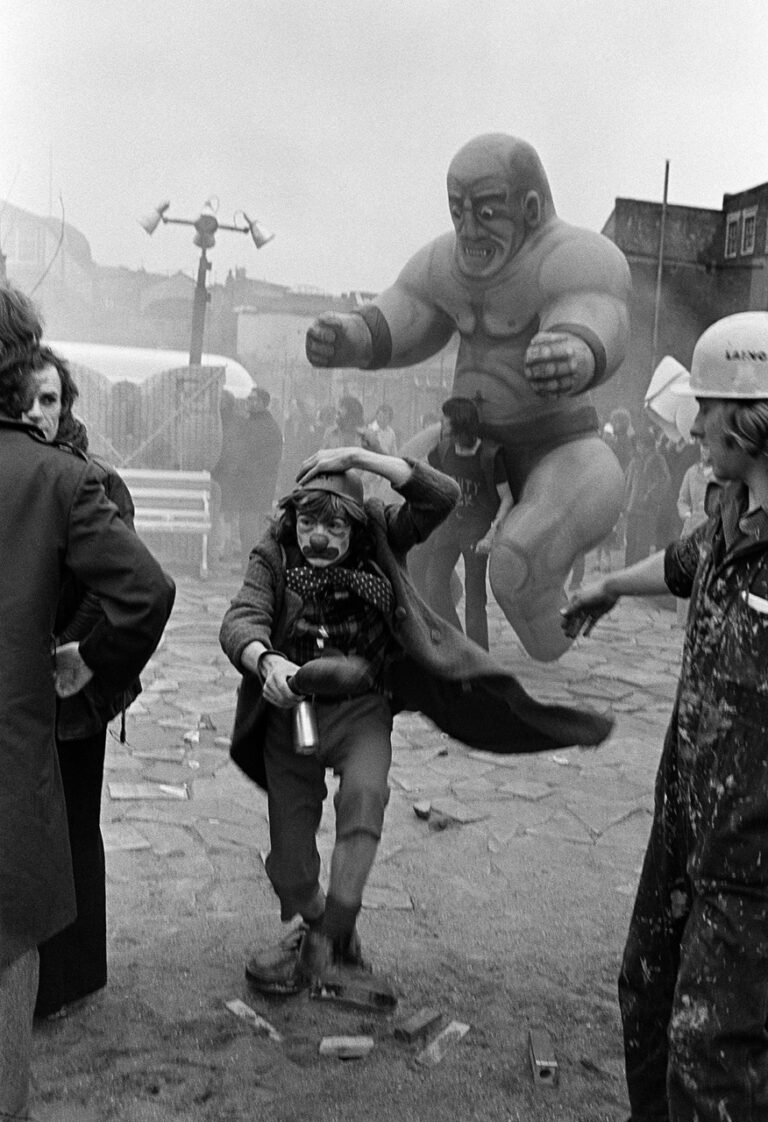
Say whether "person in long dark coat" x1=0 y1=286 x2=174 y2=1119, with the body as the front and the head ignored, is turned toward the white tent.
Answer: yes

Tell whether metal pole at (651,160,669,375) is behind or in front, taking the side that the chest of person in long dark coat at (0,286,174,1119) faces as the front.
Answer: in front

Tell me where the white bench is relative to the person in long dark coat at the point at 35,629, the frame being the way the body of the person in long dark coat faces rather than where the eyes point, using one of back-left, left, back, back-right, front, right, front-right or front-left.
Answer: front

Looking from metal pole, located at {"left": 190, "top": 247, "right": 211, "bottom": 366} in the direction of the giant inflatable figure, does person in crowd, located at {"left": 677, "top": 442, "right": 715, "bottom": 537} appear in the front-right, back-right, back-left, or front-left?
front-left

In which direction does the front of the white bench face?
toward the camera

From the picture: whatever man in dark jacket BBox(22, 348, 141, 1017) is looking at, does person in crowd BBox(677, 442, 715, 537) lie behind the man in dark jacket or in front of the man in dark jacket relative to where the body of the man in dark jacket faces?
behind

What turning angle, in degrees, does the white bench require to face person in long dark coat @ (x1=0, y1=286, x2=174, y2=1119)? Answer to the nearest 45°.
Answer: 0° — it already faces them

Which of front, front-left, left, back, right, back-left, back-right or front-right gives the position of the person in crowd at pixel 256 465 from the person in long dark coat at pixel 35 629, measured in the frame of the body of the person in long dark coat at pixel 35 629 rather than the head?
front

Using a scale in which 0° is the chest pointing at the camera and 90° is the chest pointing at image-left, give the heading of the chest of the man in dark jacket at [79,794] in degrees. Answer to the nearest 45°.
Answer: approximately 45°

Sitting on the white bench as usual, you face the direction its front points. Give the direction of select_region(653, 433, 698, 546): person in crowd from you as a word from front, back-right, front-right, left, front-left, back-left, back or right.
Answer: front-left

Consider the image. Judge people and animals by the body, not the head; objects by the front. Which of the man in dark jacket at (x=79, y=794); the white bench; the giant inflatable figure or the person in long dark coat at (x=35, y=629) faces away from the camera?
the person in long dark coat

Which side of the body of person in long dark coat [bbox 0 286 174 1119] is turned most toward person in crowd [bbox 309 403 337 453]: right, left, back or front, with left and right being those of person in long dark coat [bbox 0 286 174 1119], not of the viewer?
front

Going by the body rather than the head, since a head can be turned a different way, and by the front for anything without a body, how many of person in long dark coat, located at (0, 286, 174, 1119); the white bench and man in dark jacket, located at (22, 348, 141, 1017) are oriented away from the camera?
1

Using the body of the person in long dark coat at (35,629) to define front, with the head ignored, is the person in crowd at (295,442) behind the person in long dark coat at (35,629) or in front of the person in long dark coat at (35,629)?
in front

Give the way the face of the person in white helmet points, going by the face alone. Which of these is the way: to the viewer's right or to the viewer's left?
to the viewer's left

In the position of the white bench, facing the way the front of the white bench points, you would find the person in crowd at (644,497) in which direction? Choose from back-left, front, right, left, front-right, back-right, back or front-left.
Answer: front-left

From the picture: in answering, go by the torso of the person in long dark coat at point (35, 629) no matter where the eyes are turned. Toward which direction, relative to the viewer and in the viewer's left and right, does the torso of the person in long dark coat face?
facing away from the viewer

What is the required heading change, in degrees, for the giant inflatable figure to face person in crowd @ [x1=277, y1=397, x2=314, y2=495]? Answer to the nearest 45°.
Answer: approximately 90° to its right
